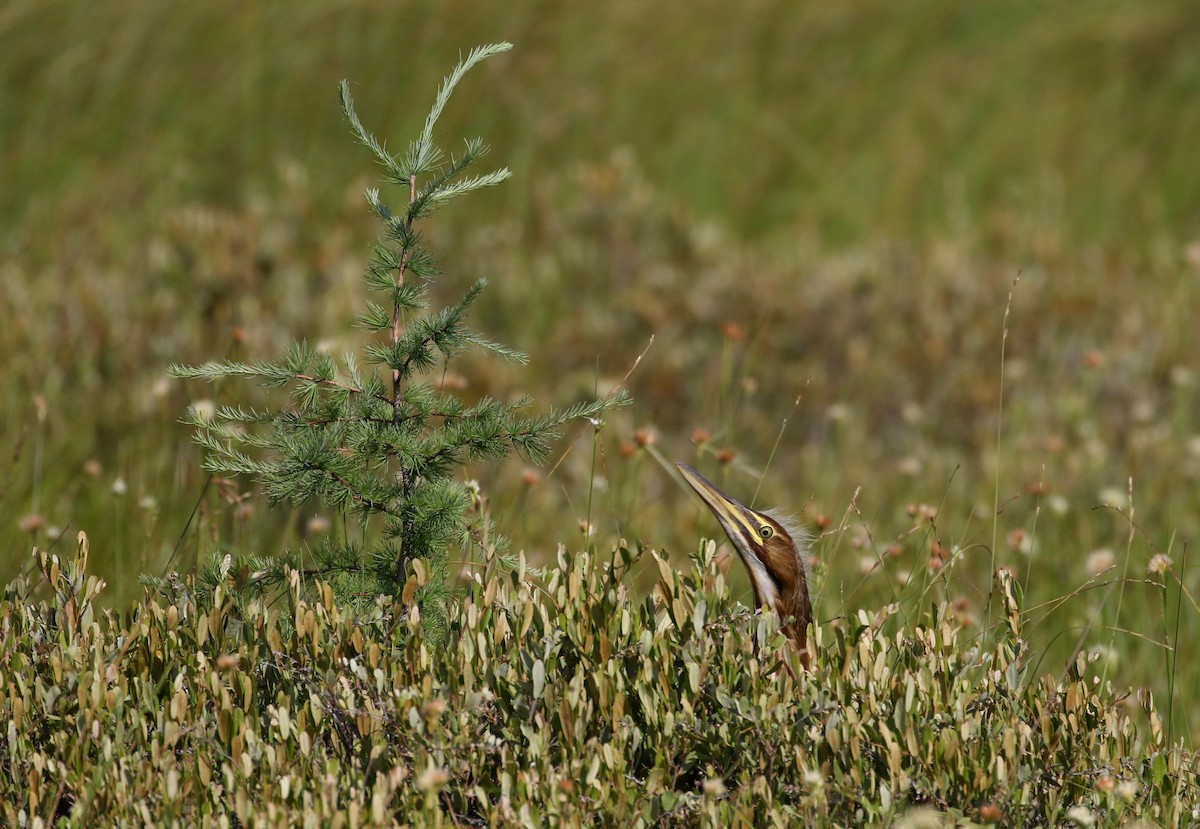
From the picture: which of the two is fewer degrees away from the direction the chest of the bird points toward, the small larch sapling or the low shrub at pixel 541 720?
the small larch sapling

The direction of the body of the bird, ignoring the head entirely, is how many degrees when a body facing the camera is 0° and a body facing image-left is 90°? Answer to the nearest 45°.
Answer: approximately 90°

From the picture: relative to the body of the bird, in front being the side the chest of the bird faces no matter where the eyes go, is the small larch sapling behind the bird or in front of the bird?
in front
